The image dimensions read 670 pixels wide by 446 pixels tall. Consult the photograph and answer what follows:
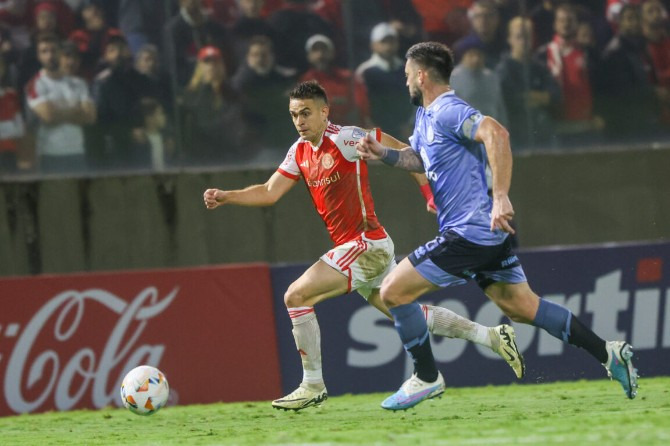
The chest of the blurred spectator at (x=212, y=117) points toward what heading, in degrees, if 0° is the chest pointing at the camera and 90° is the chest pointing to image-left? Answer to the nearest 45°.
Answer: approximately 0°

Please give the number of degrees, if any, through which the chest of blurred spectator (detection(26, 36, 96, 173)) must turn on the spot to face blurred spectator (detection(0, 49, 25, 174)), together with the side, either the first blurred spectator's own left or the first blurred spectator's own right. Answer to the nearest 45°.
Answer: approximately 90° to the first blurred spectator's own right

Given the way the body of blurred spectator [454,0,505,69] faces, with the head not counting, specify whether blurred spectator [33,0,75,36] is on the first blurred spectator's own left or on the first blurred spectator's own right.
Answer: on the first blurred spectator's own right

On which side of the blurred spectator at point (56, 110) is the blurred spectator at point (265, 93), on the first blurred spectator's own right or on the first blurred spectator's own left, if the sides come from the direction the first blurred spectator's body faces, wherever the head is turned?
on the first blurred spectator's own left

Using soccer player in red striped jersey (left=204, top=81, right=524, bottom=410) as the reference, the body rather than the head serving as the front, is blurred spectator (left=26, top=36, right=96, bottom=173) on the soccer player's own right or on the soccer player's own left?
on the soccer player's own right

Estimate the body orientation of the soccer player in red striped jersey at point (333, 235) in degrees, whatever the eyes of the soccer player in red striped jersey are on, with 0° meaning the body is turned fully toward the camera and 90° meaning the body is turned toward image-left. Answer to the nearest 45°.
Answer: approximately 45°

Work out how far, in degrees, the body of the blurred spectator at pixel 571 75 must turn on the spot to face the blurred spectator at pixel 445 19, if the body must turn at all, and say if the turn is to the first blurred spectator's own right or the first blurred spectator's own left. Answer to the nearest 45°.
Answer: approximately 90° to the first blurred spectator's own right

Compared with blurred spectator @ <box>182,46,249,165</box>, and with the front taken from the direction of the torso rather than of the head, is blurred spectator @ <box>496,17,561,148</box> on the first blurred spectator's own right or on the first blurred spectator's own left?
on the first blurred spectator's own left
